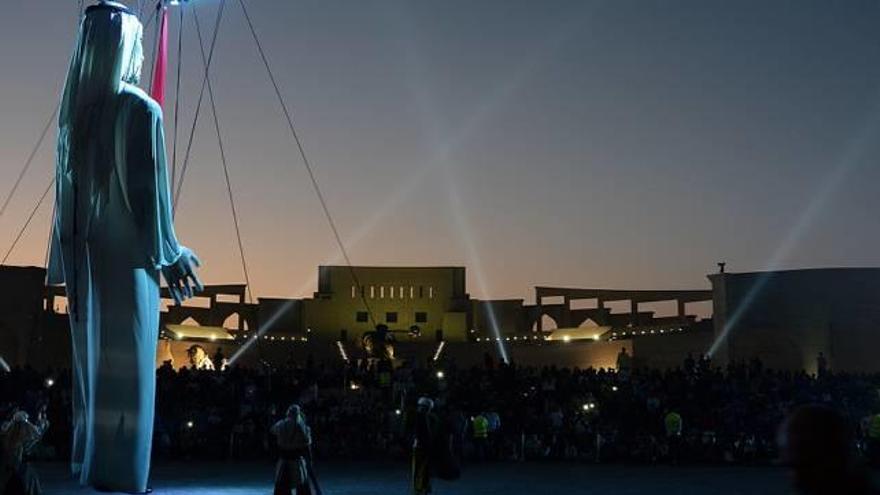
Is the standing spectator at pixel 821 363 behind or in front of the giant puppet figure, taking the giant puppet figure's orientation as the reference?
in front

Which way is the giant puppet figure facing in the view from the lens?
facing away from the viewer and to the right of the viewer

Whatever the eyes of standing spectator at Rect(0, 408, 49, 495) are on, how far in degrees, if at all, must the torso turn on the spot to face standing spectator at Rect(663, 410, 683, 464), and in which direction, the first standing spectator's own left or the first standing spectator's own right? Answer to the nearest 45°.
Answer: approximately 45° to the first standing spectator's own right

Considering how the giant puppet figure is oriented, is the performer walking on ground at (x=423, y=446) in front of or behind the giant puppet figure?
in front

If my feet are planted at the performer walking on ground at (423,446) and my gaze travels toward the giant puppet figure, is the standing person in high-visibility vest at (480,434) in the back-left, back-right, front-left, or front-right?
back-right

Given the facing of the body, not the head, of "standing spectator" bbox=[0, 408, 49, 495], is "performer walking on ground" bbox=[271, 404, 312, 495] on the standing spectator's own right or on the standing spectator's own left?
on the standing spectator's own right

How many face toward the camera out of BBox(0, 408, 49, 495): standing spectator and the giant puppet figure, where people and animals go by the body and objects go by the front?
0
